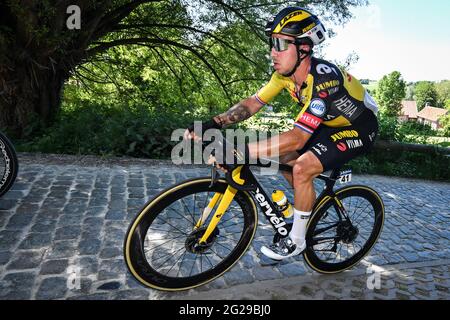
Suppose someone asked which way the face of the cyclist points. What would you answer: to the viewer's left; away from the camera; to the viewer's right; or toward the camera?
to the viewer's left

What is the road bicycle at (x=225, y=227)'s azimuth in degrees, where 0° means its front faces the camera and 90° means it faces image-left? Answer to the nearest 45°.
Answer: approximately 45°

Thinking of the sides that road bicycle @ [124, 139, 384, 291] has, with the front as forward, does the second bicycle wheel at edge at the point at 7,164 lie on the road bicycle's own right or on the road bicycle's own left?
on the road bicycle's own right
